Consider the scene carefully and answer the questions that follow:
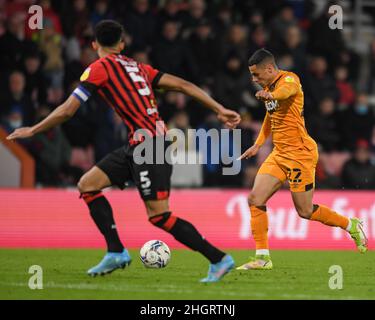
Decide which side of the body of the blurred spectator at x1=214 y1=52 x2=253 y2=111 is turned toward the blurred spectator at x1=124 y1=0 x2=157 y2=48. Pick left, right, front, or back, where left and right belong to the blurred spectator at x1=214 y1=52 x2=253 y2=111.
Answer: right

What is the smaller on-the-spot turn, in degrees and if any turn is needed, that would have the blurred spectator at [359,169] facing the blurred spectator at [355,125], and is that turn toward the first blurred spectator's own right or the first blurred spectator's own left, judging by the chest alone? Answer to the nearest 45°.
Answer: approximately 180°

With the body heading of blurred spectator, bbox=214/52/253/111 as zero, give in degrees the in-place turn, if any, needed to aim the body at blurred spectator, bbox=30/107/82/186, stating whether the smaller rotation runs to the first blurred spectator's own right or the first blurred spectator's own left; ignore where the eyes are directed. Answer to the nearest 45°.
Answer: approximately 45° to the first blurred spectator's own right

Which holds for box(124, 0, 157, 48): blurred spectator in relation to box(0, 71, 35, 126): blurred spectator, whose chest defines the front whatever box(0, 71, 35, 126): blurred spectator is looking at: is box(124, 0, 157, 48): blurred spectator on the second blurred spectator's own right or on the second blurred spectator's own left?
on the second blurred spectator's own left

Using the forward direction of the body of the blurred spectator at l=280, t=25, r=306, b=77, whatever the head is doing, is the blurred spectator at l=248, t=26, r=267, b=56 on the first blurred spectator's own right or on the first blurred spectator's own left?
on the first blurred spectator's own right

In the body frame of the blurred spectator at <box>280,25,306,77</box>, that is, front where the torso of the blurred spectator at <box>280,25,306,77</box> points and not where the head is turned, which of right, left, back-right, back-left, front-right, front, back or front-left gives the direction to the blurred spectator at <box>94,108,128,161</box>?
front-right

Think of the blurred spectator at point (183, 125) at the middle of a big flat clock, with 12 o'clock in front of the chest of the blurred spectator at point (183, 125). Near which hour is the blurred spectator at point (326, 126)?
the blurred spectator at point (326, 126) is roughly at 8 o'clock from the blurred spectator at point (183, 125).

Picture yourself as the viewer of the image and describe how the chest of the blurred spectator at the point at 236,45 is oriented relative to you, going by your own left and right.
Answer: facing the viewer

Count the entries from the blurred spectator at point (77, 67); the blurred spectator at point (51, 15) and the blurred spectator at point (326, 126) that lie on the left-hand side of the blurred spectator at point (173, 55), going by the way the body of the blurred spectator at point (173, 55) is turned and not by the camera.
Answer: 1

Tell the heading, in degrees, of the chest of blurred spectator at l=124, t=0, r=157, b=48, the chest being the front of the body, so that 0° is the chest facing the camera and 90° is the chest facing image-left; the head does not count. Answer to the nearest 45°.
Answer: approximately 0°

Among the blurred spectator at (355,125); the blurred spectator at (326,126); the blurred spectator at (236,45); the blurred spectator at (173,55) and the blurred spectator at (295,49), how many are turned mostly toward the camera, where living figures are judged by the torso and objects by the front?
5

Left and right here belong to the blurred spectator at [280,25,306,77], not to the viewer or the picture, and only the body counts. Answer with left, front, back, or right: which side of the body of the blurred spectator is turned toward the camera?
front

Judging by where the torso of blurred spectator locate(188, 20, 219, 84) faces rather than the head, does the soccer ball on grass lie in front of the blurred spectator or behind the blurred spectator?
in front

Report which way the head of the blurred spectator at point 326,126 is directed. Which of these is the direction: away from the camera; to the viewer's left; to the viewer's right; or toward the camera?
toward the camera

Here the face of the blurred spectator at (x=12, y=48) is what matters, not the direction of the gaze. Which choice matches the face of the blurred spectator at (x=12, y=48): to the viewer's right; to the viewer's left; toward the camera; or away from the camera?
toward the camera

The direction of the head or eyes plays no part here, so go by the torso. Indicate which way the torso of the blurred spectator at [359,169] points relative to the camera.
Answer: toward the camera

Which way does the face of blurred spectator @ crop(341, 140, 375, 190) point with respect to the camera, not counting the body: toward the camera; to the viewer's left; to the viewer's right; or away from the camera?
toward the camera
